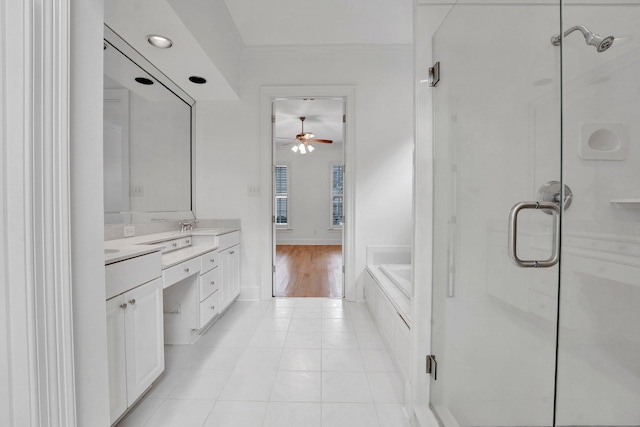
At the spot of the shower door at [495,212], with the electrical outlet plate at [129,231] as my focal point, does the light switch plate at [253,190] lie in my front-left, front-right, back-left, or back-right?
front-right

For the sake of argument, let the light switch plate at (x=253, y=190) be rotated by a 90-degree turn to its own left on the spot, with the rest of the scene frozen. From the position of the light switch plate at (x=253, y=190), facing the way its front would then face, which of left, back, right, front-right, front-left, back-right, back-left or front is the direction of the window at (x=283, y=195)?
left

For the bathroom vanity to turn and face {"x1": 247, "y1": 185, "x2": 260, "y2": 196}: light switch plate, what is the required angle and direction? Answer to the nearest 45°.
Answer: approximately 90° to its left

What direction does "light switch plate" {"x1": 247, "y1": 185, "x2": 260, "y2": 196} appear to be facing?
toward the camera

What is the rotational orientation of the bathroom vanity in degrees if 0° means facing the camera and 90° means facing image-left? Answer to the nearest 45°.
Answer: approximately 315°

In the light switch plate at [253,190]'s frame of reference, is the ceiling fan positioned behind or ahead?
behind

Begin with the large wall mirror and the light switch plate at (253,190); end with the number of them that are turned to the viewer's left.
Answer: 0

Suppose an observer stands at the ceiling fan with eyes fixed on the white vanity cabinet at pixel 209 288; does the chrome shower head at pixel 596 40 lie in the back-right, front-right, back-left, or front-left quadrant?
front-left

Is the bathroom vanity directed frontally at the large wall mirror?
no
